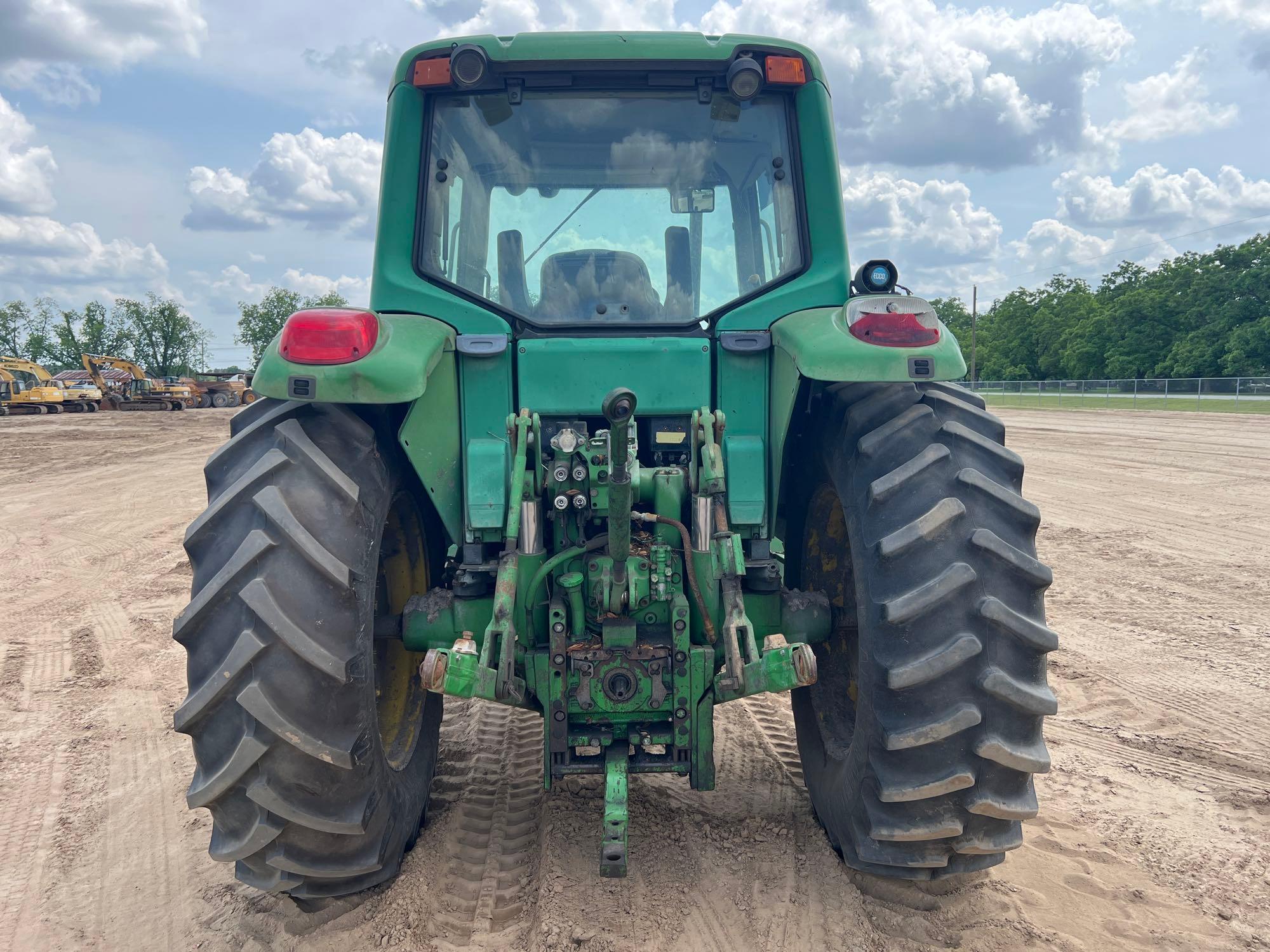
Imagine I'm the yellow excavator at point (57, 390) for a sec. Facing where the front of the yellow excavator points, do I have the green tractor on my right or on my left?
on my left

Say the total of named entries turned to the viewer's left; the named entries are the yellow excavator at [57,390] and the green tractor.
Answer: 1

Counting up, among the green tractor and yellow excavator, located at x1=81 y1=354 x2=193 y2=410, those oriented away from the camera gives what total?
1

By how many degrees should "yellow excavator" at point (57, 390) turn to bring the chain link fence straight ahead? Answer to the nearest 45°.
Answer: approximately 135° to its left

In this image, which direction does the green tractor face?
away from the camera

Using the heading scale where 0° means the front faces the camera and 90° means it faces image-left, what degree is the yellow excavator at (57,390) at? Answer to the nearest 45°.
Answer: approximately 90°

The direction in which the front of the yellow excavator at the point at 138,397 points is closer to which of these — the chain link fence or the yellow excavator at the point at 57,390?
the yellow excavator

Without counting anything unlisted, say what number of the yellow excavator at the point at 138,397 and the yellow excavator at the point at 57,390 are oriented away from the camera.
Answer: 0

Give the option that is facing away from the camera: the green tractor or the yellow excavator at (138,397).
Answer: the green tractor

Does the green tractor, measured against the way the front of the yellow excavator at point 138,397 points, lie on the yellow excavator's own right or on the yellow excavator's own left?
on the yellow excavator's own left

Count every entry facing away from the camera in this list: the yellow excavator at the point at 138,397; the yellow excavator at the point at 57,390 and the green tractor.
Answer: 1

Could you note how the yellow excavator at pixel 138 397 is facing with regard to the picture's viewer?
facing to the left of the viewer

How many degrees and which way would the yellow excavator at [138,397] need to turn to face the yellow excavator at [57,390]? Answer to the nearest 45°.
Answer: approximately 45° to its left
